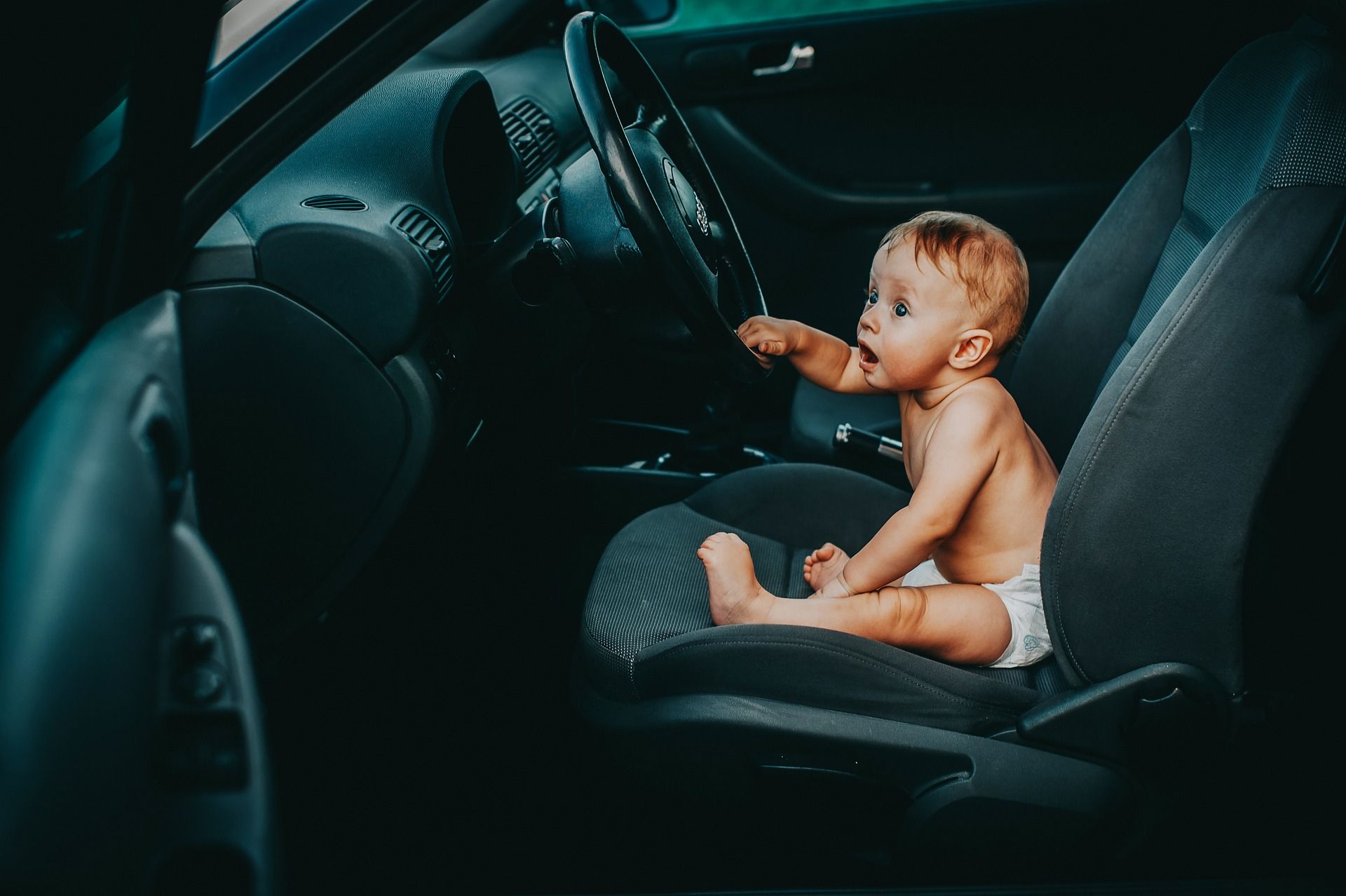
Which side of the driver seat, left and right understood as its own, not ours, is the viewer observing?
left

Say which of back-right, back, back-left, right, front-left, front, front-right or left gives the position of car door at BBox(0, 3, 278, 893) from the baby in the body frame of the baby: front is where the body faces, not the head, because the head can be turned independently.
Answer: front-left

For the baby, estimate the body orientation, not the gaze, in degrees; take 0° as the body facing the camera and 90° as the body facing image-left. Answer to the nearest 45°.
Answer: approximately 90°

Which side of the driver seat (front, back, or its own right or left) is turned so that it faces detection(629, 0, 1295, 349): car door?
right

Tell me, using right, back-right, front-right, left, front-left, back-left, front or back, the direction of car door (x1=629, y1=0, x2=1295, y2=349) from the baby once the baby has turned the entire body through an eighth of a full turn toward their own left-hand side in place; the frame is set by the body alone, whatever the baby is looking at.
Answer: back-right
